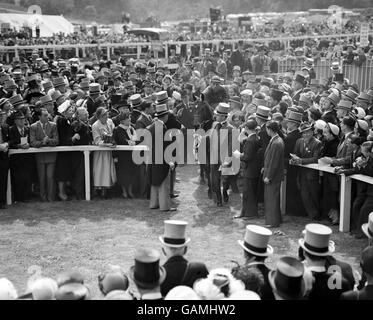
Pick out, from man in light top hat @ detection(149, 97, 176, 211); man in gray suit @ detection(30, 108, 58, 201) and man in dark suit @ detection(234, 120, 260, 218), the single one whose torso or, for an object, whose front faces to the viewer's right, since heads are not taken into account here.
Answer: the man in light top hat

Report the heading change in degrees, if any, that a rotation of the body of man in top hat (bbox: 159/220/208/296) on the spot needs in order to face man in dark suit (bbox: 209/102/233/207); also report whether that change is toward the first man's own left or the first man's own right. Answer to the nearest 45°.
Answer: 0° — they already face them

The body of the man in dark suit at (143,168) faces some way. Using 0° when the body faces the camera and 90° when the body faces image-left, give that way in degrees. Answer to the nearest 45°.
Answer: approximately 315°

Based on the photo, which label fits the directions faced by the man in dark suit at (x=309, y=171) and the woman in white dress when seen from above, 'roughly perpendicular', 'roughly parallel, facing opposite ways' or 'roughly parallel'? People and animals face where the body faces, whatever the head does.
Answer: roughly perpendicular

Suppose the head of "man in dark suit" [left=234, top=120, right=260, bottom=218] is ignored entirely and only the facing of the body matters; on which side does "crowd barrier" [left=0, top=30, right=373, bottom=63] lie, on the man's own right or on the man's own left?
on the man's own right

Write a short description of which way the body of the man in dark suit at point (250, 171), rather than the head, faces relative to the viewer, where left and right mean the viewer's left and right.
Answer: facing to the left of the viewer

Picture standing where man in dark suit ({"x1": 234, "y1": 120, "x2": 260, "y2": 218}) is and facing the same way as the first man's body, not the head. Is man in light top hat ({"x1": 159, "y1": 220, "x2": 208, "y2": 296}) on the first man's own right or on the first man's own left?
on the first man's own left

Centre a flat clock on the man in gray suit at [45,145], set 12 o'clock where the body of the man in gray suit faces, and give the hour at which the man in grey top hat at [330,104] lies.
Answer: The man in grey top hat is roughly at 9 o'clock from the man in gray suit.

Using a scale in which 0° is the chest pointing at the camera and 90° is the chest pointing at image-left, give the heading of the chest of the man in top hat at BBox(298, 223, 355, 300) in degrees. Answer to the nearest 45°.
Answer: approximately 135°

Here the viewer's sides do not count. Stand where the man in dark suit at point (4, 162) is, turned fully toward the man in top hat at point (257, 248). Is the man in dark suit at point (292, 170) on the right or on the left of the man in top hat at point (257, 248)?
left

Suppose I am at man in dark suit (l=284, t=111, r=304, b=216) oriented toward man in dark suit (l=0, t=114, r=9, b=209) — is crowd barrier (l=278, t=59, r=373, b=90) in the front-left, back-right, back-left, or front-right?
back-right

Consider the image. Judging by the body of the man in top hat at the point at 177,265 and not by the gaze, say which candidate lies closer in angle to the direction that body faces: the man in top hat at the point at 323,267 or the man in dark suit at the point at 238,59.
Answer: the man in dark suit

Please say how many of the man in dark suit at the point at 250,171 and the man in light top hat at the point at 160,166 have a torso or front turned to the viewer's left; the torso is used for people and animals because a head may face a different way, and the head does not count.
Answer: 1

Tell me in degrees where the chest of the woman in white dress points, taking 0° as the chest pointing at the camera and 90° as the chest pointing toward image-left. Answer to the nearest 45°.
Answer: approximately 315°

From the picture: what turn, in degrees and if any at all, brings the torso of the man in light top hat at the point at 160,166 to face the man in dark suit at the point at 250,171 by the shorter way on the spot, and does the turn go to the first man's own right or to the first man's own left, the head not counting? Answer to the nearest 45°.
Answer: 0° — they already face them
